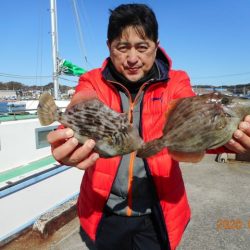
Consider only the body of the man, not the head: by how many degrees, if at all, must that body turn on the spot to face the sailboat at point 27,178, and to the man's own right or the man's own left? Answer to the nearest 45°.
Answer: approximately 135° to the man's own right

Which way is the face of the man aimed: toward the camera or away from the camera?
toward the camera

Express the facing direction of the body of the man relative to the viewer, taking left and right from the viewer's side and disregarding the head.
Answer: facing the viewer
